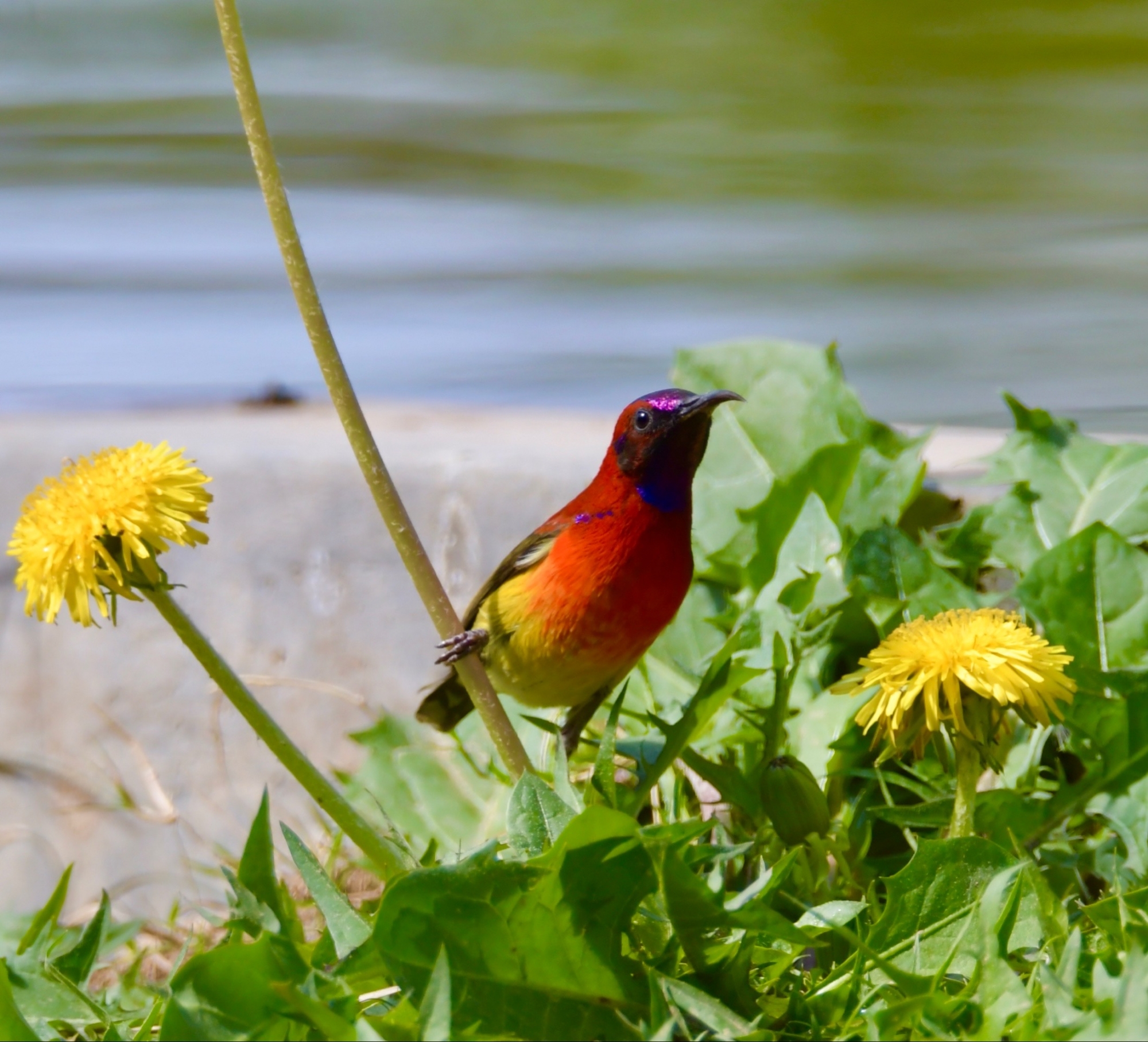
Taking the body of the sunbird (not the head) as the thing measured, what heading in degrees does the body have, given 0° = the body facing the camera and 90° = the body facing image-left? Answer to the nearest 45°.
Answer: approximately 315°
